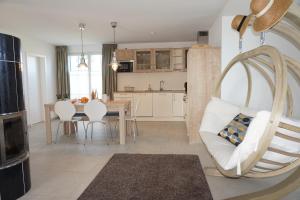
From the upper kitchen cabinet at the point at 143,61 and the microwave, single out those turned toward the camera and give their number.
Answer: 2

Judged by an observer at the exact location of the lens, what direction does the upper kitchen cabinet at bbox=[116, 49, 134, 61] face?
facing the viewer

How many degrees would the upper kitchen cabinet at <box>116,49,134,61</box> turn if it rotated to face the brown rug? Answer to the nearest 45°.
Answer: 0° — it already faces it

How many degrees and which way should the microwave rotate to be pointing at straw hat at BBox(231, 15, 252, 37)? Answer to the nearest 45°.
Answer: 0° — it already faces it

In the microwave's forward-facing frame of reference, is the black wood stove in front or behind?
in front

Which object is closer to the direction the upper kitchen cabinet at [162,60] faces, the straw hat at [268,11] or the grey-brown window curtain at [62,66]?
the straw hat

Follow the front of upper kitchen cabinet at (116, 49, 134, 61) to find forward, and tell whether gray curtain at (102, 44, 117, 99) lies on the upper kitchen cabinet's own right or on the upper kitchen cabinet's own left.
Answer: on the upper kitchen cabinet's own right

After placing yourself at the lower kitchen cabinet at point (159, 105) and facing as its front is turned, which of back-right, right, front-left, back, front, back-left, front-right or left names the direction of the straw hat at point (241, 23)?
front

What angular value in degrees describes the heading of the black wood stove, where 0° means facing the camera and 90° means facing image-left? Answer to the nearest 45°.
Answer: approximately 315°

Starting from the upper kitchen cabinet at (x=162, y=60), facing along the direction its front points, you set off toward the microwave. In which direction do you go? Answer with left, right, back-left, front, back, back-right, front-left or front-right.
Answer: right

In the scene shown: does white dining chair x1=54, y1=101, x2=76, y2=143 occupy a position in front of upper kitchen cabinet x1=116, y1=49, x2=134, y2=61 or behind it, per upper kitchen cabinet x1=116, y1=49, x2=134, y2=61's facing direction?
in front

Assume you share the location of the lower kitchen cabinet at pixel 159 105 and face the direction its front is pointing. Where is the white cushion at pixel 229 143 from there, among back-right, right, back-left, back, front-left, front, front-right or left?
front

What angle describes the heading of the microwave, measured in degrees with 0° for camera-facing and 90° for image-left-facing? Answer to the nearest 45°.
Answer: approximately 0°
